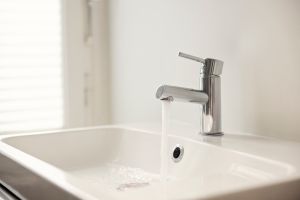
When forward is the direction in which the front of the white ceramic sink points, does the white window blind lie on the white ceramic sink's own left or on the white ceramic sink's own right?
on the white ceramic sink's own right

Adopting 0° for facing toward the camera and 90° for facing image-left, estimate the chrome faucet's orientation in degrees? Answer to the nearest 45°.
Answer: approximately 45°
